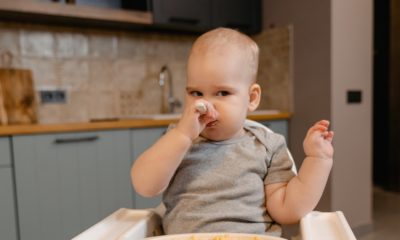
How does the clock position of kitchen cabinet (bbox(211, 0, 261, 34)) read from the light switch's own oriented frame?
The kitchen cabinet is roughly at 3 o'clock from the light switch.

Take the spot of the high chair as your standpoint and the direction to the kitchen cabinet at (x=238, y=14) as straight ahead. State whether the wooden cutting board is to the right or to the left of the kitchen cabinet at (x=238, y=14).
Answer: left

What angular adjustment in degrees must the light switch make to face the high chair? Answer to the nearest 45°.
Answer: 0° — it already faces it

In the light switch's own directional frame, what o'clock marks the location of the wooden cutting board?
The wooden cutting board is roughly at 2 o'clock from the light switch.

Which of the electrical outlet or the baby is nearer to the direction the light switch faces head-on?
the baby

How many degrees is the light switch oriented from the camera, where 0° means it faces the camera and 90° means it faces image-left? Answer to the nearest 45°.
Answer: approximately 0°

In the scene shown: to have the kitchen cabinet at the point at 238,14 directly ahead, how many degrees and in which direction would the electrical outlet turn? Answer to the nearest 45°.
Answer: approximately 90° to its left

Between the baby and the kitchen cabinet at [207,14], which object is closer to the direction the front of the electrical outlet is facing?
the baby

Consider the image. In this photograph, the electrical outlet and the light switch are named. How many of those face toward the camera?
2

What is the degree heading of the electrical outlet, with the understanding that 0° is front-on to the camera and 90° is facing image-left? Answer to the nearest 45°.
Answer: approximately 0°
